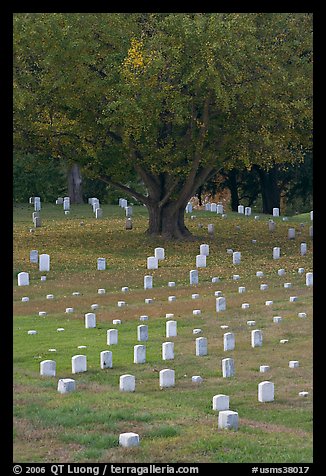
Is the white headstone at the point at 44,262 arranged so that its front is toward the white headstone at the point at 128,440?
yes

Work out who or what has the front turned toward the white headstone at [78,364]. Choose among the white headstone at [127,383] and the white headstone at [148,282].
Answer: the white headstone at [148,282]

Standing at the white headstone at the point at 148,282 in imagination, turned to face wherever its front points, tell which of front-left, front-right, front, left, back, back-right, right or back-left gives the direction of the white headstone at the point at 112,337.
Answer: front

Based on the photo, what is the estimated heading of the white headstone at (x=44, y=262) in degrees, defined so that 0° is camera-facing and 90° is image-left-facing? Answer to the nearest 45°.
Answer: approximately 0°

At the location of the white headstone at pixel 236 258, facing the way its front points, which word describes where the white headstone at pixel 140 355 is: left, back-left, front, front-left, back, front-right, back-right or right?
front

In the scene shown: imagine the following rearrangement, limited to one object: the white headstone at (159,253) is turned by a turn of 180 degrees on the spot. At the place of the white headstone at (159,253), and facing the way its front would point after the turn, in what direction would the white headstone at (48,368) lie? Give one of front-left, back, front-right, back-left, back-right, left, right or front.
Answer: back

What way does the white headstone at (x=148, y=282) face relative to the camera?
toward the camera

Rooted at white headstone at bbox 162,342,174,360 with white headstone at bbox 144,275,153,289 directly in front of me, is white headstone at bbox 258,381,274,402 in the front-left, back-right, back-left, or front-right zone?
back-right

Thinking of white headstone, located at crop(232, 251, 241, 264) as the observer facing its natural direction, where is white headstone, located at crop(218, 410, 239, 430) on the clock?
white headstone, located at crop(218, 410, 239, 430) is roughly at 12 o'clock from white headstone, located at crop(232, 251, 241, 264).

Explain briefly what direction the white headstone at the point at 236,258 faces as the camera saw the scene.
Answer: facing the viewer

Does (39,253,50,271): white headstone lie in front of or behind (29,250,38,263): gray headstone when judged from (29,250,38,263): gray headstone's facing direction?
in front

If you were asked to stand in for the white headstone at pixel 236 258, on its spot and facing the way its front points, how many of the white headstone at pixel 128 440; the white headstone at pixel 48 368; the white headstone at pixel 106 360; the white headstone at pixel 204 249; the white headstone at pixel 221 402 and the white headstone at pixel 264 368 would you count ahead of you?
5

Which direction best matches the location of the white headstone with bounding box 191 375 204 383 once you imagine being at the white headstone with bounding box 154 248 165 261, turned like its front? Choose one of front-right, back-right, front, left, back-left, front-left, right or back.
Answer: front

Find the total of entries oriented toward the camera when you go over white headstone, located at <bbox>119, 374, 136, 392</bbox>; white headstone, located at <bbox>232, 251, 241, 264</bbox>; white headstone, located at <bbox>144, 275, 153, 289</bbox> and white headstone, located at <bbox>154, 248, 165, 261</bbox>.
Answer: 4

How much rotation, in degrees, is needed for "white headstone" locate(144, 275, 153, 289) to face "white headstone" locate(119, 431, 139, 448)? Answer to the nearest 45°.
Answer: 0° — it already faces it

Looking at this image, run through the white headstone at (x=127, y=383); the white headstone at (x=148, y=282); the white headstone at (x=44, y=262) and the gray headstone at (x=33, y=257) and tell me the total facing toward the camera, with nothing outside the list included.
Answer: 4

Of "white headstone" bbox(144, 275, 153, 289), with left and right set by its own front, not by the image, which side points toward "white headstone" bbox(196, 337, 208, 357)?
front

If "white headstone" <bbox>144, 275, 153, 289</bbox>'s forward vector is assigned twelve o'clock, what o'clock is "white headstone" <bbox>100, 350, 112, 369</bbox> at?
"white headstone" <bbox>100, 350, 112, 369</bbox> is roughly at 12 o'clock from "white headstone" <bbox>144, 275, 153, 289</bbox>.
